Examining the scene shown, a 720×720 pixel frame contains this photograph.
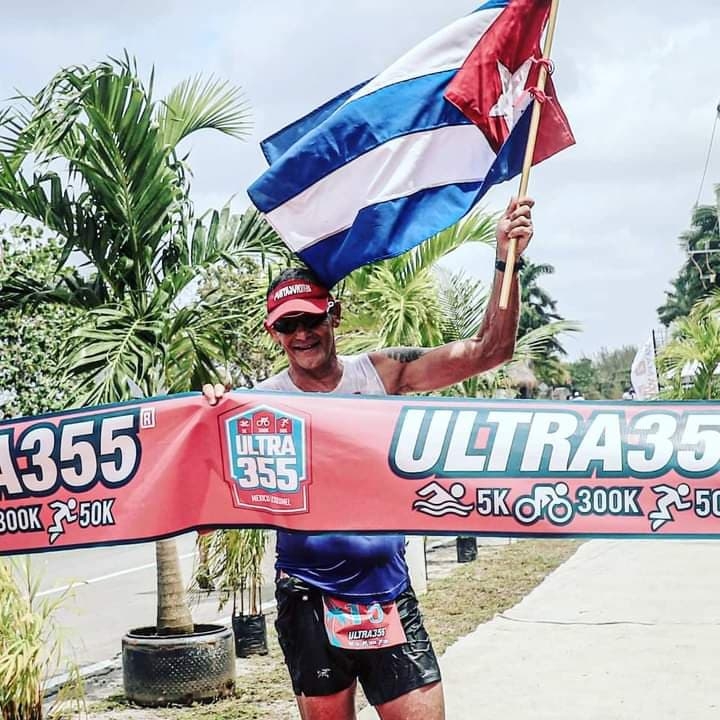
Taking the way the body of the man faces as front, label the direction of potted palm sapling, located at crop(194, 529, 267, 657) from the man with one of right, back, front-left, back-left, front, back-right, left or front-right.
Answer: back

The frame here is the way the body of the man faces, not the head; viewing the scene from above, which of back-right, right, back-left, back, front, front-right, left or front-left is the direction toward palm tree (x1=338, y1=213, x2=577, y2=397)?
back

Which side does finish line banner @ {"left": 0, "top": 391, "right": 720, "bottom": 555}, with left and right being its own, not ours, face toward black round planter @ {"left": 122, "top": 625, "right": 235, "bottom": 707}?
back

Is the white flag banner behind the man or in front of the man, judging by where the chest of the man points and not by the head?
behind

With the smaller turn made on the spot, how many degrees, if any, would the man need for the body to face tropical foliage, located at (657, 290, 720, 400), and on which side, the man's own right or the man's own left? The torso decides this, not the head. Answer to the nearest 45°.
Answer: approximately 180°

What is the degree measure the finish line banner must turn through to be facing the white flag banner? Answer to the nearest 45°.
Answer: approximately 180°

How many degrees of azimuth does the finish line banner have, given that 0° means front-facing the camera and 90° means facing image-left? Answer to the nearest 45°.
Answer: approximately 0°
